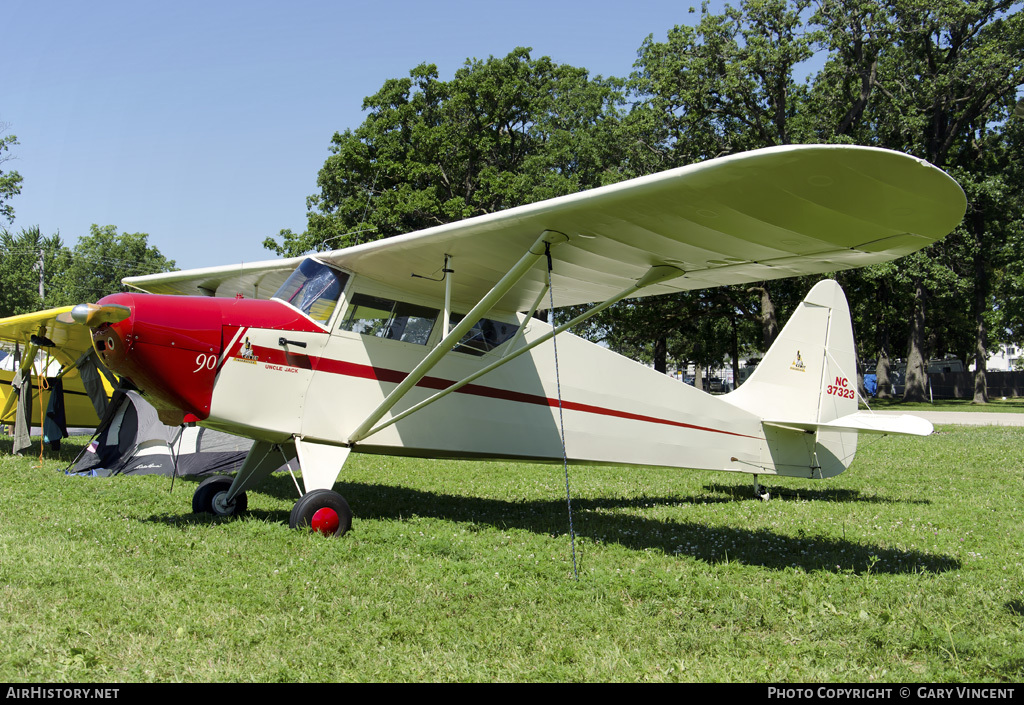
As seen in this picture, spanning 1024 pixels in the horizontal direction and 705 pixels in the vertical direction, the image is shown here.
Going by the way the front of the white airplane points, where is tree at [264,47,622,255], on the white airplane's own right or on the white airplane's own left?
on the white airplane's own right

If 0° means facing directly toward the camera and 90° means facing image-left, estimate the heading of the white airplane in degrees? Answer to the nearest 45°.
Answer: approximately 45°

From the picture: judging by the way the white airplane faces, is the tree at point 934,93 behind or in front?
behind

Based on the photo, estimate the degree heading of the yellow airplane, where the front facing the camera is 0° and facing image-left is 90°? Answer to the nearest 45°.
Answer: approximately 45°

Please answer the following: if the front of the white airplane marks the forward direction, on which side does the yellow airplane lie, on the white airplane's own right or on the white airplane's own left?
on the white airplane's own right
